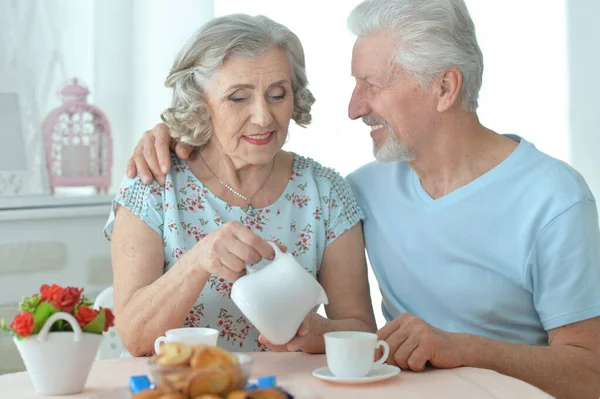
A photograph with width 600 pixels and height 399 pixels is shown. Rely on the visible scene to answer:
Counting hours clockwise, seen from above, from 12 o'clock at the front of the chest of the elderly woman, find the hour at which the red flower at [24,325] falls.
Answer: The red flower is roughly at 1 o'clock from the elderly woman.

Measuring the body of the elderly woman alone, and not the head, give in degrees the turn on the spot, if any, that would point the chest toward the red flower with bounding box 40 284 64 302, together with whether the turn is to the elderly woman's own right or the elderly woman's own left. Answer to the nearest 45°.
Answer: approximately 45° to the elderly woman's own right

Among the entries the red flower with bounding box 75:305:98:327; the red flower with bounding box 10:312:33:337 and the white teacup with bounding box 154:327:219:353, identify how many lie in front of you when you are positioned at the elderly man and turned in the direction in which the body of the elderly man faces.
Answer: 3

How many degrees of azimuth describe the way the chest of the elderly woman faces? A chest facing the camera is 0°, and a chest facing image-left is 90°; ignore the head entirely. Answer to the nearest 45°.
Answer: approximately 0°

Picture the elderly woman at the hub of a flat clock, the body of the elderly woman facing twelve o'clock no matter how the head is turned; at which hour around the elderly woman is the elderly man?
The elderly man is roughly at 9 o'clock from the elderly woman.

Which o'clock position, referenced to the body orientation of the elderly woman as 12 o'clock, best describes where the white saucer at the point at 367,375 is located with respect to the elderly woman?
The white saucer is roughly at 11 o'clock from the elderly woman.

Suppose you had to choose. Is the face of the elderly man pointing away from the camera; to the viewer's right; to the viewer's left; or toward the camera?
to the viewer's left

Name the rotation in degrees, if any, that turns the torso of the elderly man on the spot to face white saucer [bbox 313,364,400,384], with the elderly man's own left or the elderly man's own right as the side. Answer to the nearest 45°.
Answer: approximately 45° to the elderly man's own left

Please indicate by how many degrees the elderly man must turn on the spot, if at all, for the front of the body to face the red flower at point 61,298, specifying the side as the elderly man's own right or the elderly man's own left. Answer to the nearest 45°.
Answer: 0° — they already face it

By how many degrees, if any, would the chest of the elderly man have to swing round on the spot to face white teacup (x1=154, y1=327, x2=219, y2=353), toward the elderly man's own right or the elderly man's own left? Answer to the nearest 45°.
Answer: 0° — they already face it

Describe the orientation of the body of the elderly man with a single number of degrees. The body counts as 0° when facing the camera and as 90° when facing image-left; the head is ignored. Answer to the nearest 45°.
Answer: approximately 45°
